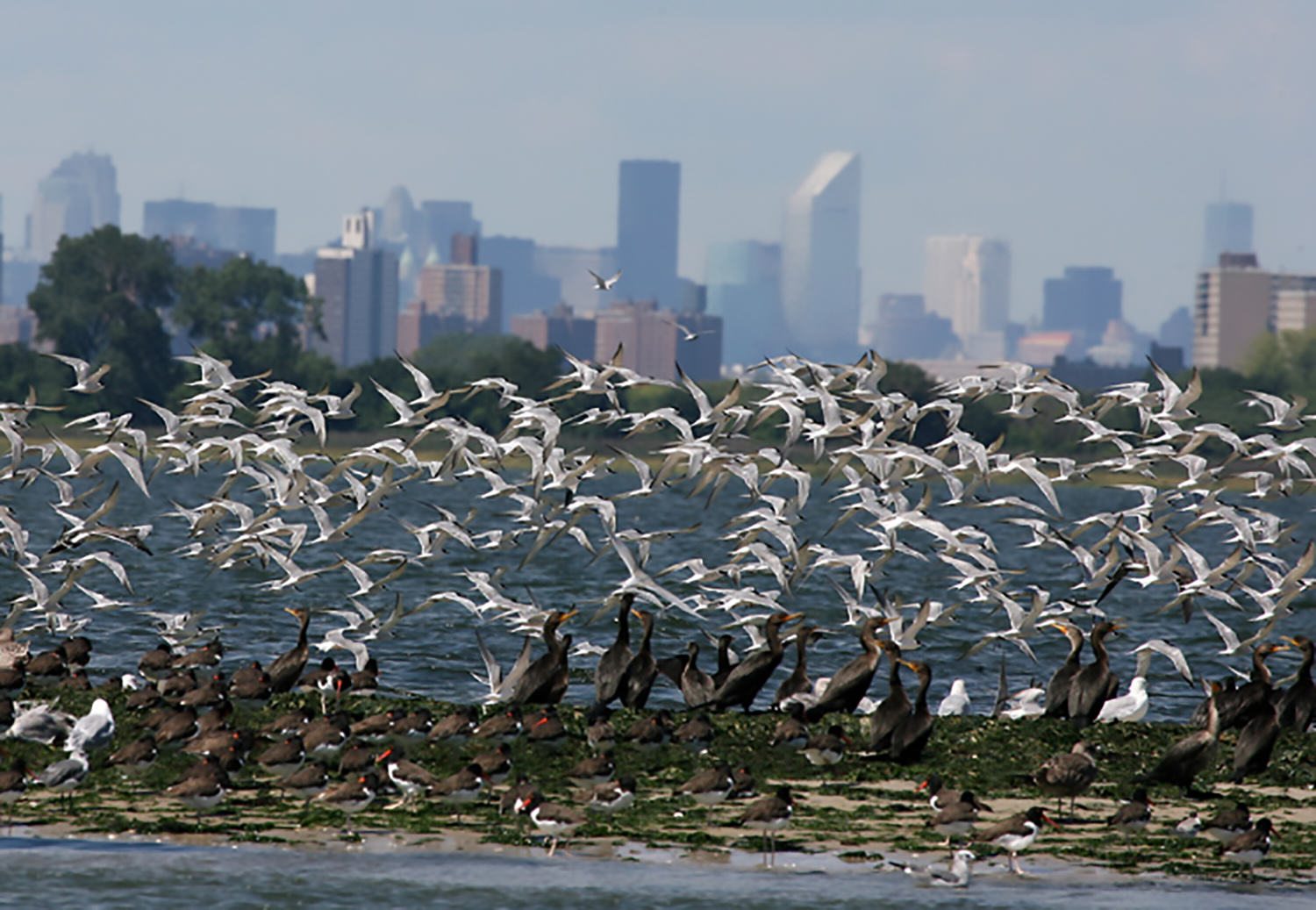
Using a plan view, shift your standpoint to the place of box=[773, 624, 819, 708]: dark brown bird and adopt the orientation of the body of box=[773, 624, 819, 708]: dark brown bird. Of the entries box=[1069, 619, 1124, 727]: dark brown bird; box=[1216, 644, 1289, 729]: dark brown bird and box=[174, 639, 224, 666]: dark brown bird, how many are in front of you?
2

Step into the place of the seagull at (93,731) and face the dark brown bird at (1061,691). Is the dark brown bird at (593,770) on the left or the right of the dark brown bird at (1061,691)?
right

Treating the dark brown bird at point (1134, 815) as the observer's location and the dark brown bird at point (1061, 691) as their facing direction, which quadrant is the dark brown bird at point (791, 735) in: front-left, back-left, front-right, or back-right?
front-left

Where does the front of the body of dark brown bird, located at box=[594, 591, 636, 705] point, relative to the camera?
to the viewer's right

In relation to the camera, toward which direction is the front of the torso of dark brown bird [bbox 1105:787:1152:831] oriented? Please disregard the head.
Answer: to the viewer's right

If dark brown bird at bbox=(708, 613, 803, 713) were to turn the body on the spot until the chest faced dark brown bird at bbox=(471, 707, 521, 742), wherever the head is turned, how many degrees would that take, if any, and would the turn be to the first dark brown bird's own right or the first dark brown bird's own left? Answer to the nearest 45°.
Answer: approximately 135° to the first dark brown bird's own right

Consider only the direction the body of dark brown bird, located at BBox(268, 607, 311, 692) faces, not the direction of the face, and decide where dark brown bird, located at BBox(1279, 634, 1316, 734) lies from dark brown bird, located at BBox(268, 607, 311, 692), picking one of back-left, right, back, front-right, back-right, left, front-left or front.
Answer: front

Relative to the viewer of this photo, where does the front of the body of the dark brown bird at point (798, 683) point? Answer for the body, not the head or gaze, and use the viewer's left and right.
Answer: facing to the right of the viewer

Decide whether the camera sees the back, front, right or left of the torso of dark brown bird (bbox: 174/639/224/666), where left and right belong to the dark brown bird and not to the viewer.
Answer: right

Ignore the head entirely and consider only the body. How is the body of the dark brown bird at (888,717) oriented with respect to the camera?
to the viewer's right

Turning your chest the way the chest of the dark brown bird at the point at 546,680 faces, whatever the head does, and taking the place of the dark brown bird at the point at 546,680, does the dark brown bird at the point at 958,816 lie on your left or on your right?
on your right

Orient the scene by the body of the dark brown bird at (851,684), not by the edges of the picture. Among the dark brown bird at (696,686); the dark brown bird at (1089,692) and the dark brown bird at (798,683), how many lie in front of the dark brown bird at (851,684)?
1

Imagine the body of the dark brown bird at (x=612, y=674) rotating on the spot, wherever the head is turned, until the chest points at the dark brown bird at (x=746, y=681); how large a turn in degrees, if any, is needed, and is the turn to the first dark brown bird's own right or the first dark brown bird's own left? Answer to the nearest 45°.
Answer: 0° — it already faces it

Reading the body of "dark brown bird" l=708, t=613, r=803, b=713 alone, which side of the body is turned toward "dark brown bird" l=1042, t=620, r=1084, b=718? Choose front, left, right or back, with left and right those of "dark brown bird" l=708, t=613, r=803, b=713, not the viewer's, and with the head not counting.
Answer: front
